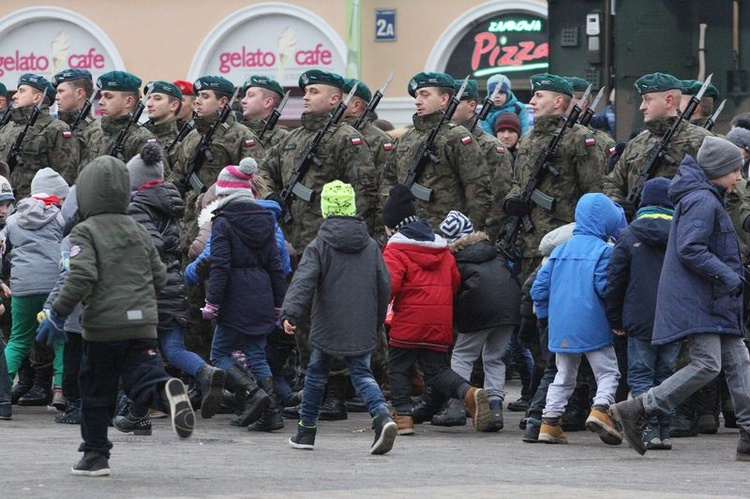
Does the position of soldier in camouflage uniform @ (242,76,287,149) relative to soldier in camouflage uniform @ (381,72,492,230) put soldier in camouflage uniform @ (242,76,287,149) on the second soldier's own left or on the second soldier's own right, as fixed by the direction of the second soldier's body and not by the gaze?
on the second soldier's own right

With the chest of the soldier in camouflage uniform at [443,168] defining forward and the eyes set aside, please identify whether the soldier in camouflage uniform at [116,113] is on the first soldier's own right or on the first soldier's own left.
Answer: on the first soldier's own right

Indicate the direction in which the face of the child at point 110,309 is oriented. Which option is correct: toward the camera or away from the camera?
away from the camera

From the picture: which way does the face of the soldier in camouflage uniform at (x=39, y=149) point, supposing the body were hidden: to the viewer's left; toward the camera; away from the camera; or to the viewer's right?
to the viewer's left

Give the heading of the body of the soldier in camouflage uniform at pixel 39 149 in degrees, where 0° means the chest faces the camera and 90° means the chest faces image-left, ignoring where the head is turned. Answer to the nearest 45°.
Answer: approximately 45°

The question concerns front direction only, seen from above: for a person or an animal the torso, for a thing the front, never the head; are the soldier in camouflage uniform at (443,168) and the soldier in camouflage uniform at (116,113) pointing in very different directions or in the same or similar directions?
same or similar directions

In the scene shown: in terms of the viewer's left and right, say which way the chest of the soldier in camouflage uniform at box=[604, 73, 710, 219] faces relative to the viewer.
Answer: facing the viewer and to the left of the viewer

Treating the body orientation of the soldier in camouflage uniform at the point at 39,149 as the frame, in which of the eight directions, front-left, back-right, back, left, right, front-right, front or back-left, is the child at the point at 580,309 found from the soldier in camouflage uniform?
left

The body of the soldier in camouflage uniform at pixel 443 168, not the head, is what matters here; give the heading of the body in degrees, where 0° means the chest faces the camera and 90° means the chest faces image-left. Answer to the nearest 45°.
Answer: approximately 45°

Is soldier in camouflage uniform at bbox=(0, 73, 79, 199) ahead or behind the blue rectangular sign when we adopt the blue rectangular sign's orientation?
ahead

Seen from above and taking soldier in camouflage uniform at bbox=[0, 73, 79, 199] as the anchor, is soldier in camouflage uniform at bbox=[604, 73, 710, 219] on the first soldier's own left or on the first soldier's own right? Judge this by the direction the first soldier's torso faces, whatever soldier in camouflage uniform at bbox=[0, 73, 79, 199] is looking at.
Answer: on the first soldier's own left

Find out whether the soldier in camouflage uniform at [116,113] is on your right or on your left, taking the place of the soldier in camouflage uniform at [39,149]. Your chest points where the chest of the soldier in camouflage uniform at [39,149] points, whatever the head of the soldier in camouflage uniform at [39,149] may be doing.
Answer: on your left

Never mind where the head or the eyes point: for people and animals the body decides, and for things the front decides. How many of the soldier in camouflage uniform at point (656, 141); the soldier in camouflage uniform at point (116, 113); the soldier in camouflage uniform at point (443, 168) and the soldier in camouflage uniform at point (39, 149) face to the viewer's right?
0

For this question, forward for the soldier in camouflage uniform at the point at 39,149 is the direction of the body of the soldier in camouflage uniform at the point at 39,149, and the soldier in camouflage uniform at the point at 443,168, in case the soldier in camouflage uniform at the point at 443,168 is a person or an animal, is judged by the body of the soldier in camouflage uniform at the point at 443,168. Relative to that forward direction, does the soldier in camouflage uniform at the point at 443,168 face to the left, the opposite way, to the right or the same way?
the same way

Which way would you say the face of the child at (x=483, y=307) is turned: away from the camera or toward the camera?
away from the camera

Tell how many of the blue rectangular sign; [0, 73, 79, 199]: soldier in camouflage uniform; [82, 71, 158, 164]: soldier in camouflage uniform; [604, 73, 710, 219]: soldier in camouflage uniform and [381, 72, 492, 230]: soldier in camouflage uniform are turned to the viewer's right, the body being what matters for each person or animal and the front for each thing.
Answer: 0

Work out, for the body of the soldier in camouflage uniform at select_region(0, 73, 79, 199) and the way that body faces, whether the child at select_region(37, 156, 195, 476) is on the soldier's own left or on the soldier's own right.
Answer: on the soldier's own left
